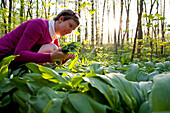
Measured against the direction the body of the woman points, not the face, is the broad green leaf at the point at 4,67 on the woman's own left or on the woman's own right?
on the woman's own right

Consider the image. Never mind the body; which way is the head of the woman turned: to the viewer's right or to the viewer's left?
to the viewer's right

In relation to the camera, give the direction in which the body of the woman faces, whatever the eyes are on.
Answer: to the viewer's right
